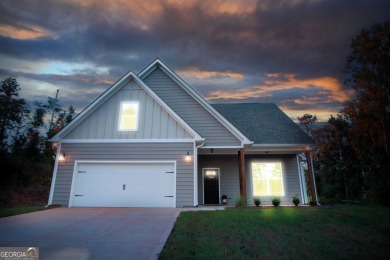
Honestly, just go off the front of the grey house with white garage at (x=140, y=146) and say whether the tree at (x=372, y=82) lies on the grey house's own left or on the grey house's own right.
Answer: on the grey house's own left

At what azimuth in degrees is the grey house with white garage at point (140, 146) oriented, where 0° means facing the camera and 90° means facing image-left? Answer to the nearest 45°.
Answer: approximately 0°

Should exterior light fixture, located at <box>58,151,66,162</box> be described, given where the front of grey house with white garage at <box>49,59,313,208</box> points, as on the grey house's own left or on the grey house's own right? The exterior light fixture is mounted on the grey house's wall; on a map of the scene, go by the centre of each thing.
on the grey house's own right

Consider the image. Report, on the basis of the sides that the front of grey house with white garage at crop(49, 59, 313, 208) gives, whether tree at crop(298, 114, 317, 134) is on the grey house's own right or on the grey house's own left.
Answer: on the grey house's own left

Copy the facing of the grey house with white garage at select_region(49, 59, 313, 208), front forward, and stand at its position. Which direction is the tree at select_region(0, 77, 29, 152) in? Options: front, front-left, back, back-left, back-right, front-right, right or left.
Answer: back-right

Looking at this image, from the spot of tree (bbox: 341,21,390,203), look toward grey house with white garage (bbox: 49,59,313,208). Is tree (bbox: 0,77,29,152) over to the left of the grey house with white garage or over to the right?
right
